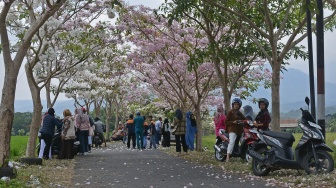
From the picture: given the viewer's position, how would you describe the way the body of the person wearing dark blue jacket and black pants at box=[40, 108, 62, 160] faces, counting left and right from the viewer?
facing away from the viewer and to the right of the viewer

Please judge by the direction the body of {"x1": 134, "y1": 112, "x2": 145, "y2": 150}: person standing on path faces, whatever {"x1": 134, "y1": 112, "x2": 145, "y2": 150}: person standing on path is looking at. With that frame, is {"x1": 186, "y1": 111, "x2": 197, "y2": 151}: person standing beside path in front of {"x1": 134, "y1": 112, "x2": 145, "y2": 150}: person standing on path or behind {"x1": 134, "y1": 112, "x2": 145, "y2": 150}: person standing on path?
behind
